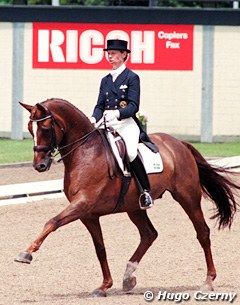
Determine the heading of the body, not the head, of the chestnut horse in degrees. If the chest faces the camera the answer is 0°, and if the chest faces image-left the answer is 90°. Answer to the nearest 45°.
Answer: approximately 45°

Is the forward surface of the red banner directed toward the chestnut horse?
yes

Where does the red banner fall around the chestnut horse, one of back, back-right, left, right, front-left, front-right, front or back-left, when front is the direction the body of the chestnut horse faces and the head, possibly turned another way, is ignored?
back-right

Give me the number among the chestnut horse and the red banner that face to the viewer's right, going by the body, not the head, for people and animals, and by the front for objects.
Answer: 0

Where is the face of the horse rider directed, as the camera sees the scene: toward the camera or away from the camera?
toward the camera

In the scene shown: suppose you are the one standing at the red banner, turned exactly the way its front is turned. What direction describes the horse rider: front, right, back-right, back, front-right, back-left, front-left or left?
front

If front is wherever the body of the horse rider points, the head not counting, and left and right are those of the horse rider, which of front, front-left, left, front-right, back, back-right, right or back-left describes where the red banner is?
back-right

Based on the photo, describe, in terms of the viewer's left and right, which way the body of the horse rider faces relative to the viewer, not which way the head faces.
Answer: facing the viewer and to the left of the viewer

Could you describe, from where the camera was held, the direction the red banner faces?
facing the viewer
